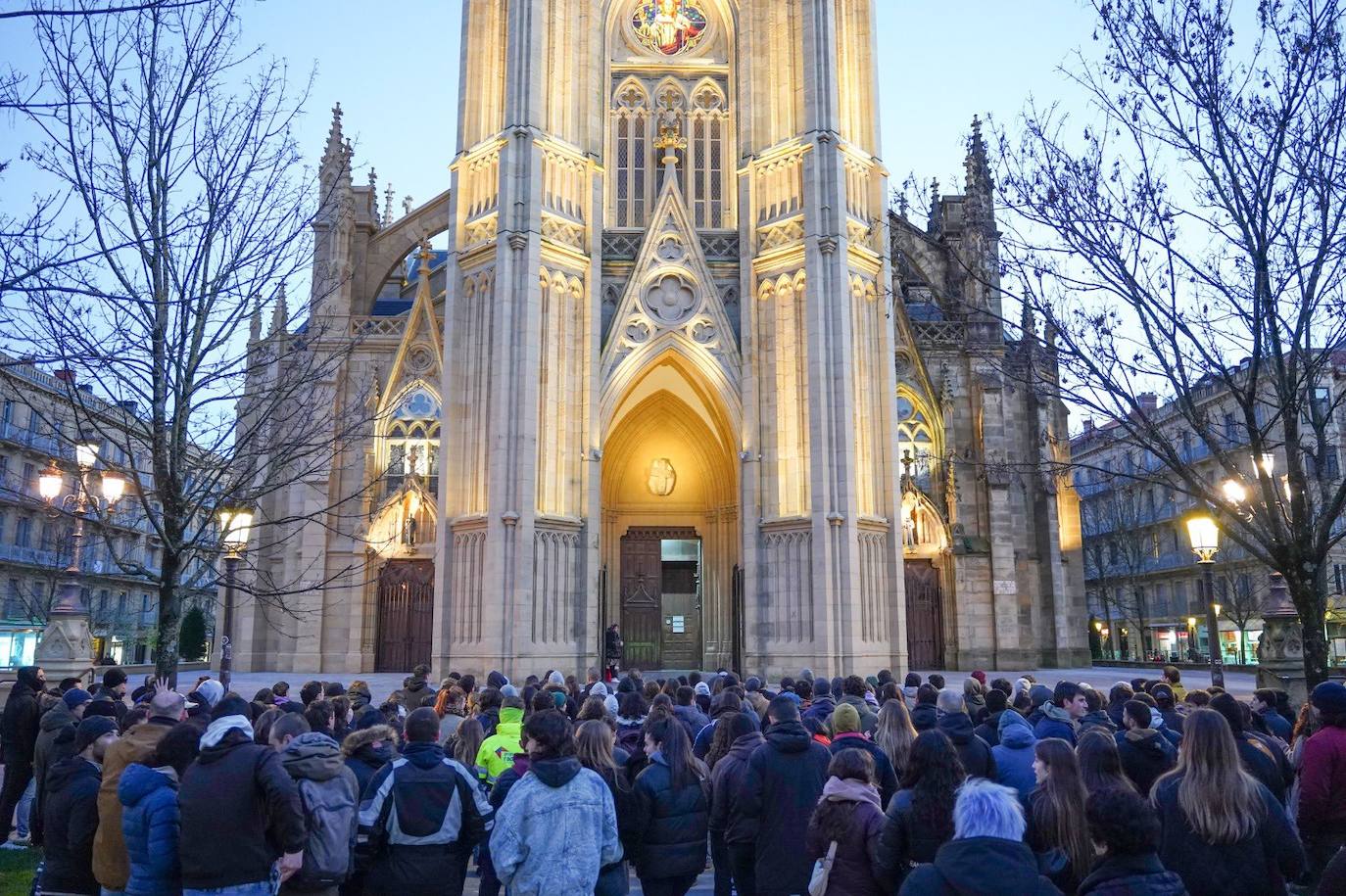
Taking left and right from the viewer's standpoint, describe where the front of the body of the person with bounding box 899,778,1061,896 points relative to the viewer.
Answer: facing away from the viewer

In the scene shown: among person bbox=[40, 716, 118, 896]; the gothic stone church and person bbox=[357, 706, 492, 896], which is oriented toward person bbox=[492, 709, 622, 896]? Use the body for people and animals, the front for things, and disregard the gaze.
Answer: the gothic stone church

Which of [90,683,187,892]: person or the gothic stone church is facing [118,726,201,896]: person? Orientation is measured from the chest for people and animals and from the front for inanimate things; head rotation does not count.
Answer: the gothic stone church

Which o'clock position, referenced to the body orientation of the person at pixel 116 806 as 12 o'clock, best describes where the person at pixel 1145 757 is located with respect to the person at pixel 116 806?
the person at pixel 1145 757 is roughly at 2 o'clock from the person at pixel 116 806.

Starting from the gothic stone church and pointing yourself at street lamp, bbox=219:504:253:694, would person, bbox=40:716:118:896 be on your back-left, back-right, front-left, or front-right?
front-left

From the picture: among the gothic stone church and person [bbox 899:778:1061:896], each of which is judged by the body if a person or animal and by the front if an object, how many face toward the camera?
1

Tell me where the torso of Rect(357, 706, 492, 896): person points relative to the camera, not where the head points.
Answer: away from the camera

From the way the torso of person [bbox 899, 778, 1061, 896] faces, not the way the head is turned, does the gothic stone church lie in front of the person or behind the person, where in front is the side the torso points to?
in front

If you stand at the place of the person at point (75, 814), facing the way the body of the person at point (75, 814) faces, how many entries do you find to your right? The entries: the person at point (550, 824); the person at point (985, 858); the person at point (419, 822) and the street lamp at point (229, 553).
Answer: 3

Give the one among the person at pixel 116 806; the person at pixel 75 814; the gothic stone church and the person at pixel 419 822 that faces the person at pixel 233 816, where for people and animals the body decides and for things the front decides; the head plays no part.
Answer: the gothic stone church

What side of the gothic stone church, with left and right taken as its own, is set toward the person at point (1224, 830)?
front

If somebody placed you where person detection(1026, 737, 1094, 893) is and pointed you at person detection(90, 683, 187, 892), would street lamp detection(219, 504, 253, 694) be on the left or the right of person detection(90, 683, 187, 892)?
right

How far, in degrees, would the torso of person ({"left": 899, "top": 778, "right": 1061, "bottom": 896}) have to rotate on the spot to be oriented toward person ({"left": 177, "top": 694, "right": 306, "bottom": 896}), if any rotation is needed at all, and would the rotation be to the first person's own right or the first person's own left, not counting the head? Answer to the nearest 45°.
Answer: approximately 90° to the first person's own left

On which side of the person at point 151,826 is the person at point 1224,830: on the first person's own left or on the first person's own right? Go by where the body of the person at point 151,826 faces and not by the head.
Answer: on the first person's own right

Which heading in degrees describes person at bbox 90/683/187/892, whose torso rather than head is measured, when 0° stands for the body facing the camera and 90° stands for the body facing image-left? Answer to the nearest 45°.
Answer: approximately 225°

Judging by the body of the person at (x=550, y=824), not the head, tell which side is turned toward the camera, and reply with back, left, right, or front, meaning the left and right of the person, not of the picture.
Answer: back

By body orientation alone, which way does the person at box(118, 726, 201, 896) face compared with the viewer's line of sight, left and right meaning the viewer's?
facing away from the viewer and to the right of the viewer

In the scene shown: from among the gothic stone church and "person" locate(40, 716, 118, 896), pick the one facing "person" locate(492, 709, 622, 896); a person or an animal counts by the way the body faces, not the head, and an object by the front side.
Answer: the gothic stone church

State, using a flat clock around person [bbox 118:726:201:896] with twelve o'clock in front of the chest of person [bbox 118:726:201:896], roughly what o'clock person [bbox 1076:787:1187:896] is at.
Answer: person [bbox 1076:787:1187:896] is roughly at 3 o'clock from person [bbox 118:726:201:896].

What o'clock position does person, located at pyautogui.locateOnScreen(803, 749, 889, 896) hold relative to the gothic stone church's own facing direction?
The person is roughly at 12 o'clock from the gothic stone church.

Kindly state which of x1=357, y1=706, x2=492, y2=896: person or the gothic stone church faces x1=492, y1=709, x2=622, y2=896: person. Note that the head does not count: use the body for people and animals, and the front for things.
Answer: the gothic stone church

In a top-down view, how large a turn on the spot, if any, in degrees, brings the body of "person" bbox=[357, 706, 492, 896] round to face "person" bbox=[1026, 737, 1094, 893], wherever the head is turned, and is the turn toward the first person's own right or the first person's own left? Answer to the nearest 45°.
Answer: approximately 90° to the first person's own right
